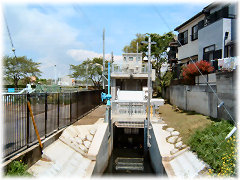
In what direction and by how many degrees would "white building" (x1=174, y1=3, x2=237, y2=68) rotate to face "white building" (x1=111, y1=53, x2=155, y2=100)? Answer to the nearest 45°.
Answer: approximately 90° to its right

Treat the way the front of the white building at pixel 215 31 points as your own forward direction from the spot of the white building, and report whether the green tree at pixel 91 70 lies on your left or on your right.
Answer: on your right

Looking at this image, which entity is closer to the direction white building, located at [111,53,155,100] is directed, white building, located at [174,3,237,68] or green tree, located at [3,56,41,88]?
the white building

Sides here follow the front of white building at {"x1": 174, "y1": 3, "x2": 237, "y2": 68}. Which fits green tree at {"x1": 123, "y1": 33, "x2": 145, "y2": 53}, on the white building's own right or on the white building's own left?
on the white building's own right

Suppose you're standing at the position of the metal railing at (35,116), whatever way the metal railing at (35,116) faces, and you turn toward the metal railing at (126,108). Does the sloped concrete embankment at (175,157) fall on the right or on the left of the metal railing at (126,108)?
right

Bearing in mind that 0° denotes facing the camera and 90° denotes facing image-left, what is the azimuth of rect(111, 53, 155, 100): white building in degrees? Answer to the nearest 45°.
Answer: approximately 0°

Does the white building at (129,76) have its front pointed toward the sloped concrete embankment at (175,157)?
yes

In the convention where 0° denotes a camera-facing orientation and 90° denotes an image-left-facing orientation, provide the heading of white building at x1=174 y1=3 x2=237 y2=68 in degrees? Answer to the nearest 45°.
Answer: approximately 45°

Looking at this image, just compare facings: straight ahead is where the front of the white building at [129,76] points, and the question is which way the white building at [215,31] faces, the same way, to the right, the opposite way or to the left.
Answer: to the right

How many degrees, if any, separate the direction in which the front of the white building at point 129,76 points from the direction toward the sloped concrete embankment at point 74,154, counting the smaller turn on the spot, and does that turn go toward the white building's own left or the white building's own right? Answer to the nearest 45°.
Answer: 0° — it already faces it

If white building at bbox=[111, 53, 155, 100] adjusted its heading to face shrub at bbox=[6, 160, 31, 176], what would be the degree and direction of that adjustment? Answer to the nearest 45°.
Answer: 0° — it already faces it
